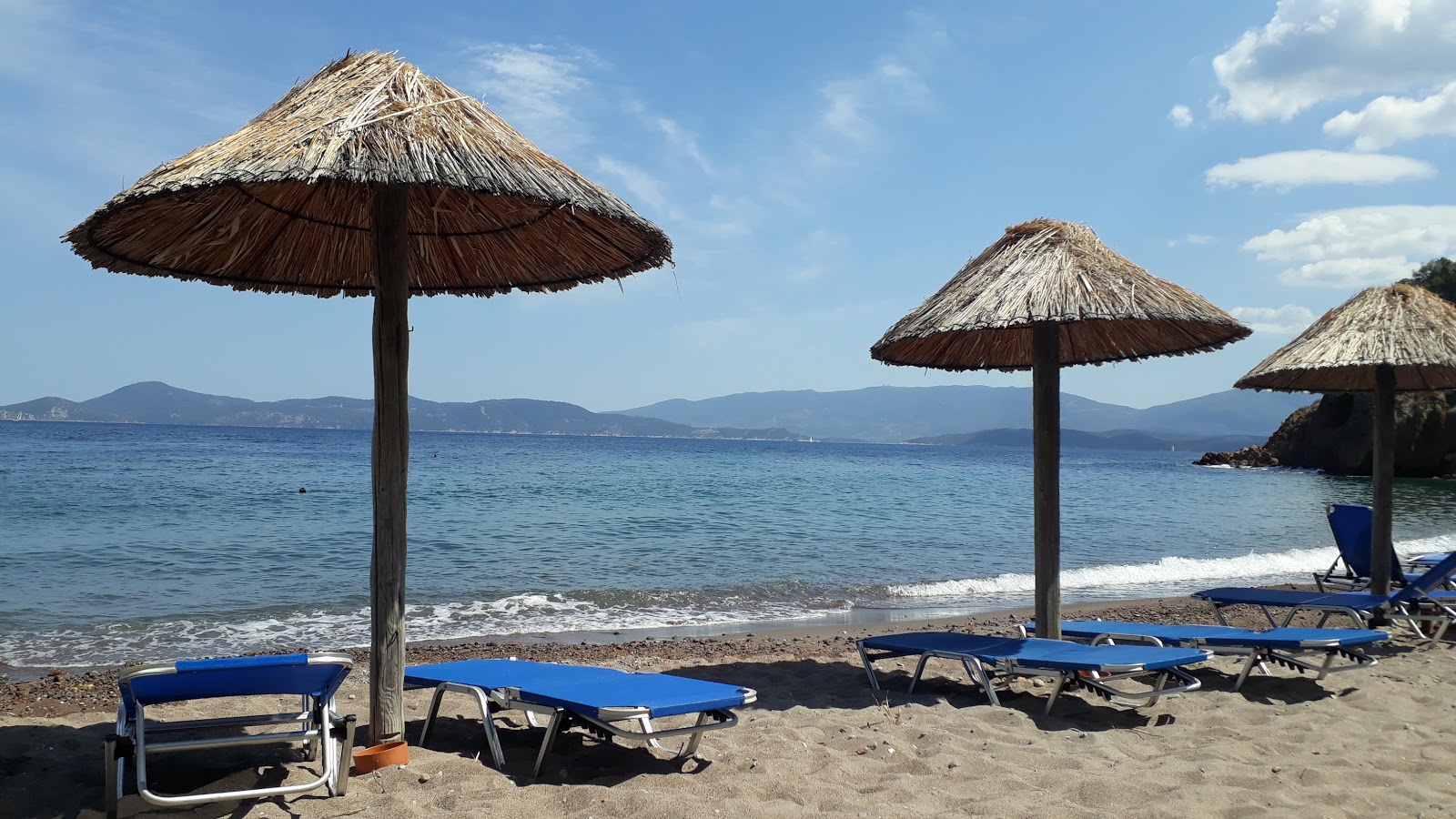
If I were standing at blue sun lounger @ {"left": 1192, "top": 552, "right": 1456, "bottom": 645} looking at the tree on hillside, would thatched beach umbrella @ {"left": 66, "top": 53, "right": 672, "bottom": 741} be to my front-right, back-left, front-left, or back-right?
back-left

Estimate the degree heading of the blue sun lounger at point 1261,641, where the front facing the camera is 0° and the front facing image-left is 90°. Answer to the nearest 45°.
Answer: approximately 90°

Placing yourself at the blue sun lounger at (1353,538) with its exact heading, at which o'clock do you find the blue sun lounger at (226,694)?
the blue sun lounger at (226,694) is roughly at 5 o'clock from the blue sun lounger at (1353,538).

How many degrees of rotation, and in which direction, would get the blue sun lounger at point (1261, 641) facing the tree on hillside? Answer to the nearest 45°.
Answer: approximately 90° to its right

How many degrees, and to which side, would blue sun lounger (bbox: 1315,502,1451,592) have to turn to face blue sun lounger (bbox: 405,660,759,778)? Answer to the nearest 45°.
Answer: approximately 135° to its right

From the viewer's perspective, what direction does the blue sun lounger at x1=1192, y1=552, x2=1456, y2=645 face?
to the viewer's left

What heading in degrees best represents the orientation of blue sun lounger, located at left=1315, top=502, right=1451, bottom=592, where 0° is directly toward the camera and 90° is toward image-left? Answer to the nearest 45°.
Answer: approximately 225°

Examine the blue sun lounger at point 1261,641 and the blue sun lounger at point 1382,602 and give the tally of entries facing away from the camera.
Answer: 0
